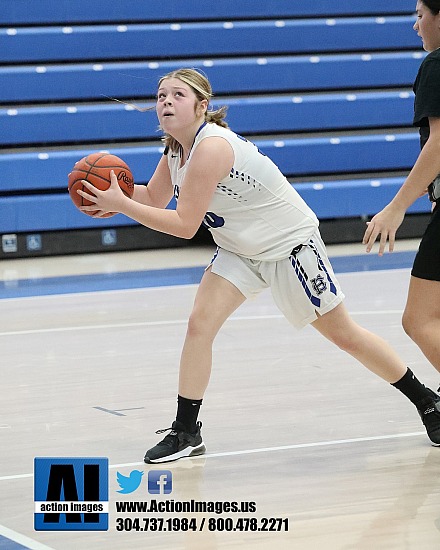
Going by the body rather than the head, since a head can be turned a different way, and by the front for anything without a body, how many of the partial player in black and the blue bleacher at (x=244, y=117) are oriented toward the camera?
1

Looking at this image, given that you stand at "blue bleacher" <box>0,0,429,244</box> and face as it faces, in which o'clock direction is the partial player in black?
The partial player in black is roughly at 12 o'clock from the blue bleacher.

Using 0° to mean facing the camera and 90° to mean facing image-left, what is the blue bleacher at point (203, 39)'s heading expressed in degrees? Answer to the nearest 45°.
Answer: approximately 0°

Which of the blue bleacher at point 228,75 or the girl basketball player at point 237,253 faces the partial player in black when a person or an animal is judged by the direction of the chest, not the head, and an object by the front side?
the blue bleacher

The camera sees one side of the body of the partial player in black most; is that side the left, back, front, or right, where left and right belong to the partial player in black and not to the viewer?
left

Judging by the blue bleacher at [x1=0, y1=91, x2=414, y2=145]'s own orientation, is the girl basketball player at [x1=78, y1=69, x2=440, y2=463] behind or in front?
in front

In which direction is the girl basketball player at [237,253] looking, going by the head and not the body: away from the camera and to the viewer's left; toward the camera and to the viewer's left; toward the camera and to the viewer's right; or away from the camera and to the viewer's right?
toward the camera and to the viewer's left
